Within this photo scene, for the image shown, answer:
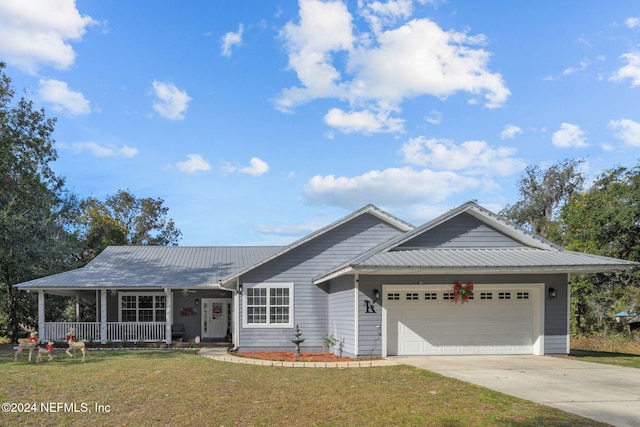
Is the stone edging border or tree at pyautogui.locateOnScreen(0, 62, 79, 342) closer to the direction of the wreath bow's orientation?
the stone edging border

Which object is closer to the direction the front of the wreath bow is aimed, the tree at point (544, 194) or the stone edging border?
the stone edging border

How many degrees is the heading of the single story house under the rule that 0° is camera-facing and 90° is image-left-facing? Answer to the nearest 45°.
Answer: approximately 0°

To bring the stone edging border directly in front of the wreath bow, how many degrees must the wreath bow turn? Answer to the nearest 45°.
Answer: approximately 45° to its right
